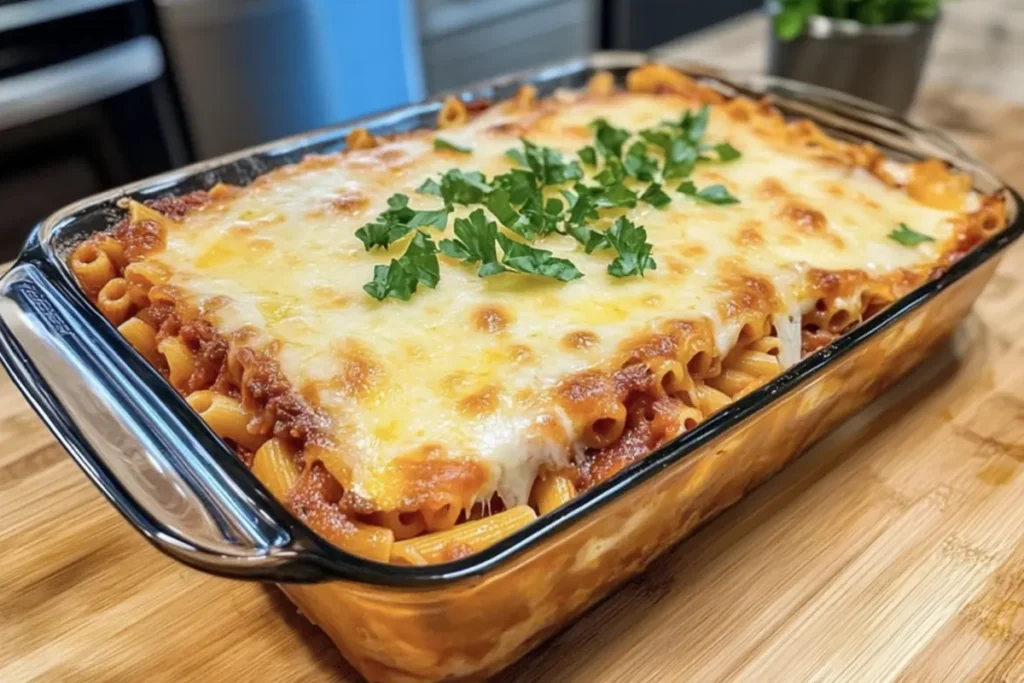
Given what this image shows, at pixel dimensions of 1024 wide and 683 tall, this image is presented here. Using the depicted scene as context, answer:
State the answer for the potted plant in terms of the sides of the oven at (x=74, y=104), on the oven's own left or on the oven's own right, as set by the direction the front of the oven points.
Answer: on the oven's own left

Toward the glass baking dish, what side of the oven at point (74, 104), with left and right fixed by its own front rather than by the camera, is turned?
front

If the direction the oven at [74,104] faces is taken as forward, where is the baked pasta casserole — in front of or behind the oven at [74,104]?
in front

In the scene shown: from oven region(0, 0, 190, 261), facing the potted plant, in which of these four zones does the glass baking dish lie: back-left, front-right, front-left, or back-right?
front-right

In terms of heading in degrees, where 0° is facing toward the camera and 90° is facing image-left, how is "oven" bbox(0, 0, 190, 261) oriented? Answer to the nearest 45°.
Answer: approximately 0°

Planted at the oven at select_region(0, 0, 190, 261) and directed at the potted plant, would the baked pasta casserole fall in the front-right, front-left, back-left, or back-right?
front-right
